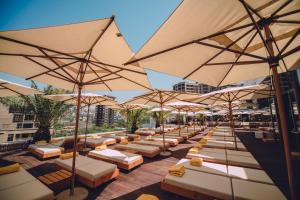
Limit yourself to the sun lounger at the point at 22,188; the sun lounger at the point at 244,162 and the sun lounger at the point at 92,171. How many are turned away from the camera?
0

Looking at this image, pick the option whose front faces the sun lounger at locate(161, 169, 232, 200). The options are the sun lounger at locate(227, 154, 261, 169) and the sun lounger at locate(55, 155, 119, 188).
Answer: the sun lounger at locate(55, 155, 119, 188)

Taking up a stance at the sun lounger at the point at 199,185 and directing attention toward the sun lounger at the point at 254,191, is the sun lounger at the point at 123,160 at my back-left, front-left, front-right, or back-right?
back-left

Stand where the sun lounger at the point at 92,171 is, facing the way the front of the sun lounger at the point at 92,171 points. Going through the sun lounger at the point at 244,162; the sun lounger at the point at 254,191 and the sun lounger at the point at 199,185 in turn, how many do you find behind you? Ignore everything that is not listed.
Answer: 0

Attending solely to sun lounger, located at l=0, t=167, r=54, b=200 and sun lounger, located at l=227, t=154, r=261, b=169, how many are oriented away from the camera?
0

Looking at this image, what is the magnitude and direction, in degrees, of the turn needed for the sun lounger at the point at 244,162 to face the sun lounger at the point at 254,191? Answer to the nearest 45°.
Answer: approximately 90° to its right

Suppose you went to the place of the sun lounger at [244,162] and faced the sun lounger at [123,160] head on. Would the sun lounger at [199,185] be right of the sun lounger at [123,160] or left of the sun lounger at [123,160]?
left

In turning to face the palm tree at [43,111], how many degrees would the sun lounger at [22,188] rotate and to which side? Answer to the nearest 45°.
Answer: approximately 135° to its left

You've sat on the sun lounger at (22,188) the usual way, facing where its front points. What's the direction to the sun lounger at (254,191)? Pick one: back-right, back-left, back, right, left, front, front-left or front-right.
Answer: front

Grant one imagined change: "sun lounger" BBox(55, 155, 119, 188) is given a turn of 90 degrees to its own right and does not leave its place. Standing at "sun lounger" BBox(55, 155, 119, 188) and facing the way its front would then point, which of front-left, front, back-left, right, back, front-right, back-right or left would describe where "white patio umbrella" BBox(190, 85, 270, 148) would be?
back-left

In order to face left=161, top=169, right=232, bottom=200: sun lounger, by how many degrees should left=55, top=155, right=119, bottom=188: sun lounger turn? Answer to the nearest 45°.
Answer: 0° — it already faces it

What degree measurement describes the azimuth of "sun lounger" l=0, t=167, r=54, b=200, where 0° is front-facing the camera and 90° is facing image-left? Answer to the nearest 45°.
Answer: approximately 315°

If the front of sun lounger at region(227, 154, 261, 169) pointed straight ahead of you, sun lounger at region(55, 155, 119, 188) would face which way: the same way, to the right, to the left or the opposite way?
the same way

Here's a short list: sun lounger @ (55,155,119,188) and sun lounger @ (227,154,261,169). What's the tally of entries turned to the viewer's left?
0

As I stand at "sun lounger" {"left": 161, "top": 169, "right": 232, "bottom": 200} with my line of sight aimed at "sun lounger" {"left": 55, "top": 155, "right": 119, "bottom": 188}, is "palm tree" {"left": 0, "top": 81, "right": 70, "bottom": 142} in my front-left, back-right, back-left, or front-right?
front-right
